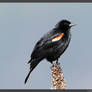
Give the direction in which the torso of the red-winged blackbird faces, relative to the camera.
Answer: to the viewer's right
